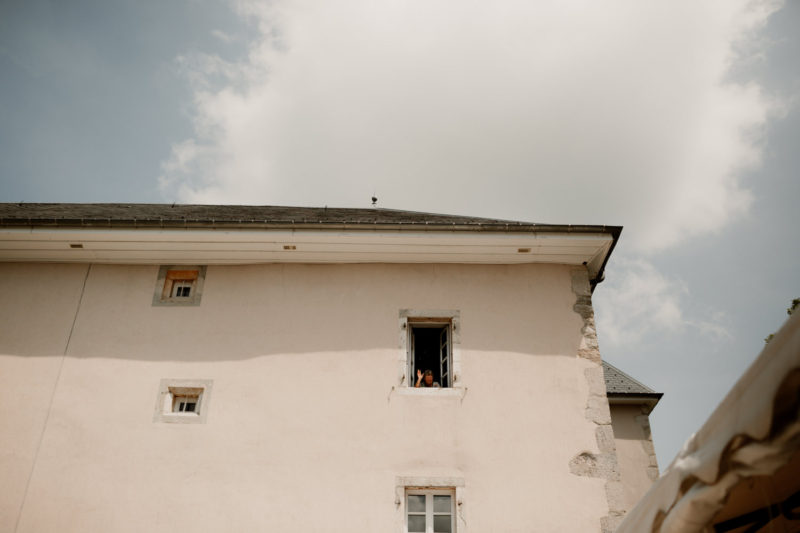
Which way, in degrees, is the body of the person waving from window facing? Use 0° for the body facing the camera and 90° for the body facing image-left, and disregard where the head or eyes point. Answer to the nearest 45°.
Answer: approximately 0°

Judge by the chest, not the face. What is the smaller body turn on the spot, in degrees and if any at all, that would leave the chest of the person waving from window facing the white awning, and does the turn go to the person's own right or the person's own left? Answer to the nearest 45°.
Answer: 0° — they already face it
